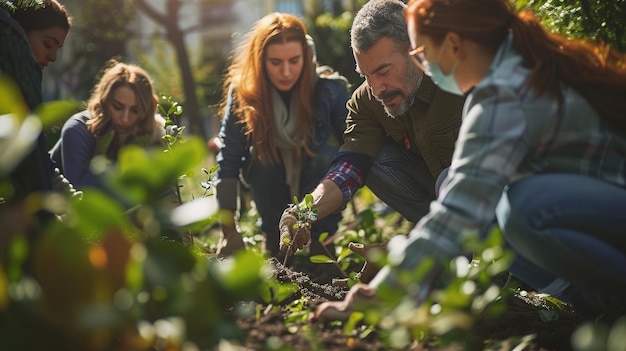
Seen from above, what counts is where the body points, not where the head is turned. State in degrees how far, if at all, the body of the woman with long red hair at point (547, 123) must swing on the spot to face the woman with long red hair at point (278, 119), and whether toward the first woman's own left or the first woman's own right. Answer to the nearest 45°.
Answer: approximately 45° to the first woman's own right

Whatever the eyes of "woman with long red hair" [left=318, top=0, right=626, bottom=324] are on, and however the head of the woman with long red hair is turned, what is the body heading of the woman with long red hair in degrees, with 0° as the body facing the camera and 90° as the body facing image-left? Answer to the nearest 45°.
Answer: approximately 90°

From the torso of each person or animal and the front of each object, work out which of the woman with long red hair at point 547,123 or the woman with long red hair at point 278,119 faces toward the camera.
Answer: the woman with long red hair at point 278,119

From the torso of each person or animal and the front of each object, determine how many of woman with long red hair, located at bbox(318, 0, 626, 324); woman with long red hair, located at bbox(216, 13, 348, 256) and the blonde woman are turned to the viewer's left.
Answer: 1

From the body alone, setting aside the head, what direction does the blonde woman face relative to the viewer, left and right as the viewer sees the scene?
facing the viewer and to the right of the viewer

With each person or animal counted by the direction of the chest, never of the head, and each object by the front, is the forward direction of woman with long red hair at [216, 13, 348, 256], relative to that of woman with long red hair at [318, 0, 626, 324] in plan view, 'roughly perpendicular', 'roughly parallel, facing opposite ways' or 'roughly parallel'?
roughly perpendicular

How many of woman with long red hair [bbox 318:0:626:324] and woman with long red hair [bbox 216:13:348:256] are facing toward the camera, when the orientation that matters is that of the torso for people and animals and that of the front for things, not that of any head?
1

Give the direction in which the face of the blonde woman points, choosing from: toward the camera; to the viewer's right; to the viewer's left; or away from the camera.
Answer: toward the camera

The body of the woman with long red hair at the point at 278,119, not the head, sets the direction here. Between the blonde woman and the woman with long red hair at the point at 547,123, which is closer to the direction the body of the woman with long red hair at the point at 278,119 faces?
the woman with long red hair

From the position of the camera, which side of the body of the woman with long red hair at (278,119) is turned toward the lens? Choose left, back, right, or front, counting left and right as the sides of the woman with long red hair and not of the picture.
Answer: front

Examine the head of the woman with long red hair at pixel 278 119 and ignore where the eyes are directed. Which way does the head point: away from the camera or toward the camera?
toward the camera
